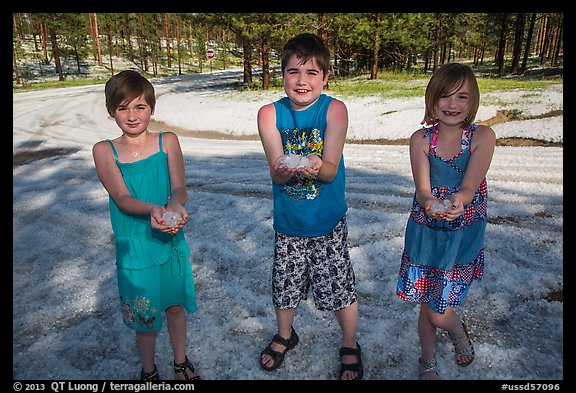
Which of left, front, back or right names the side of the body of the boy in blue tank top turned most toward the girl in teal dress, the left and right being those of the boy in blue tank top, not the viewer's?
right

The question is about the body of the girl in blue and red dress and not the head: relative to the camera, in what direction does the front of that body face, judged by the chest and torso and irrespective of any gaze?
toward the camera

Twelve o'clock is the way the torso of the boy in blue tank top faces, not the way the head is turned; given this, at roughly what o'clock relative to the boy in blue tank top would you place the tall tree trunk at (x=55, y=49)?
The tall tree trunk is roughly at 5 o'clock from the boy in blue tank top.

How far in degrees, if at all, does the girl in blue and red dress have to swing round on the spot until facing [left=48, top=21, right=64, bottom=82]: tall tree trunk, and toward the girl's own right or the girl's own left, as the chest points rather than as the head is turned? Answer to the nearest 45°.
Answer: approximately 135° to the girl's own right

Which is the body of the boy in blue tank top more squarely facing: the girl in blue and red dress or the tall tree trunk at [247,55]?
the girl in blue and red dress

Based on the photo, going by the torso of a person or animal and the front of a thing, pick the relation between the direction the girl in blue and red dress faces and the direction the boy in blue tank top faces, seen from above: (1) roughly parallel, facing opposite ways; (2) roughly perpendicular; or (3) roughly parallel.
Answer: roughly parallel

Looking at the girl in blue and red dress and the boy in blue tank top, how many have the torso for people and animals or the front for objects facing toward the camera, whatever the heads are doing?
2

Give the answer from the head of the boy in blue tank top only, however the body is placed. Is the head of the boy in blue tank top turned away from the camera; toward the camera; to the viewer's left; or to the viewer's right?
toward the camera

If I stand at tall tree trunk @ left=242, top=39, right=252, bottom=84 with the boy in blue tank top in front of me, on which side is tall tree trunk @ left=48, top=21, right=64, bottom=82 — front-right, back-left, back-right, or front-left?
back-right

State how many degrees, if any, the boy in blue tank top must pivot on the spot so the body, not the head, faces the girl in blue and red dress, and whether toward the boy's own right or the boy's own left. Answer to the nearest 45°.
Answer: approximately 90° to the boy's own left

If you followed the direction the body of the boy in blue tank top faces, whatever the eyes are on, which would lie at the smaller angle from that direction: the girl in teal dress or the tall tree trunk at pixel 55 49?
the girl in teal dress

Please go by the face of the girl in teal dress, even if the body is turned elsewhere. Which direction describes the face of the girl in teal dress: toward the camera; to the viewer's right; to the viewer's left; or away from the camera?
toward the camera

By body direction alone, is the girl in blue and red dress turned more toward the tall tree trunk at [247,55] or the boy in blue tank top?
the boy in blue tank top

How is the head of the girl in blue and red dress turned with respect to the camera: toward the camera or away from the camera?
toward the camera
